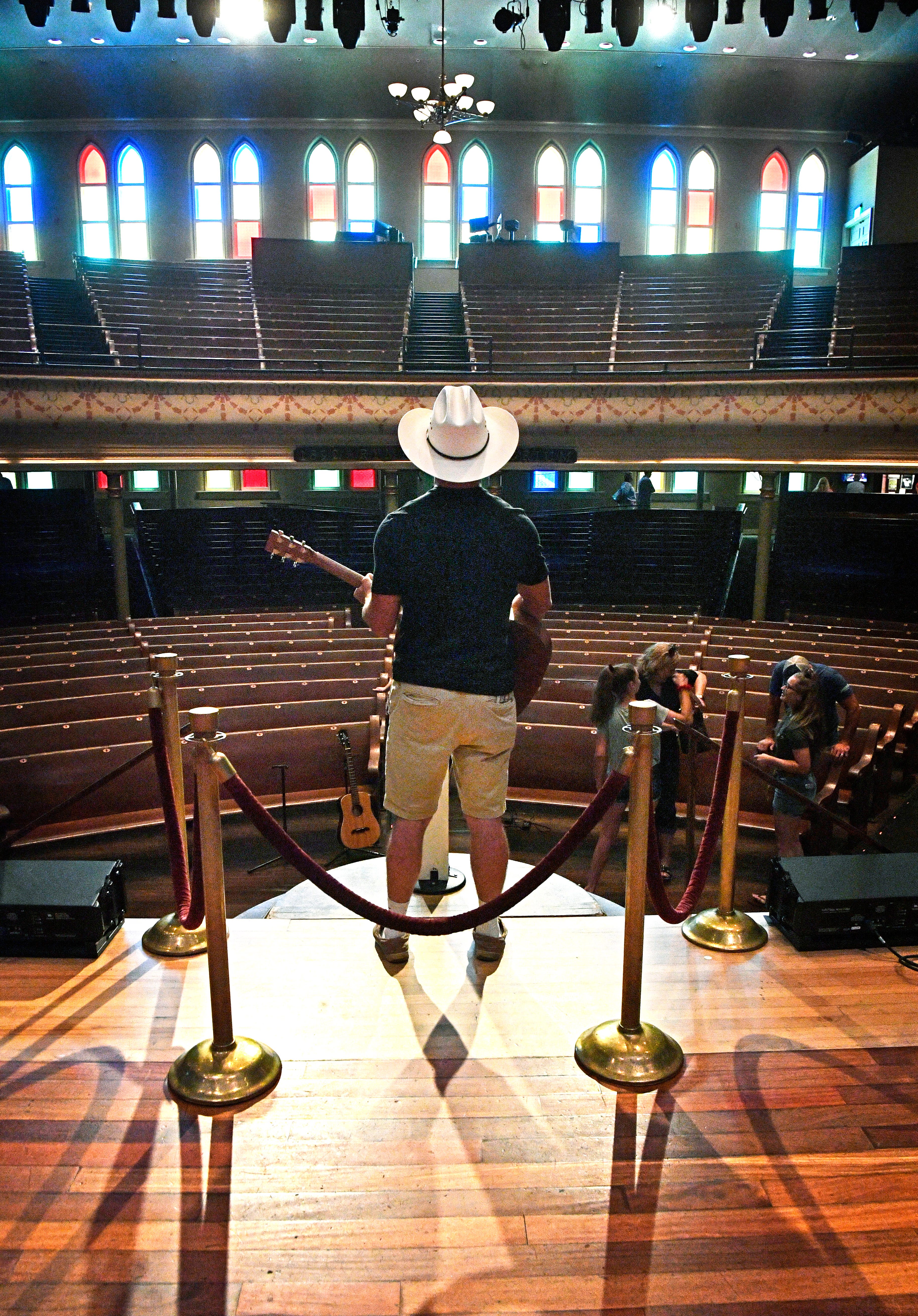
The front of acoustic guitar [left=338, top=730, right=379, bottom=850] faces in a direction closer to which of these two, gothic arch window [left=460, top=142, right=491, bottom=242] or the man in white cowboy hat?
the man in white cowboy hat

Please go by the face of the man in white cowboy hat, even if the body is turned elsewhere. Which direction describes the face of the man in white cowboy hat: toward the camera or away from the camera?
away from the camera

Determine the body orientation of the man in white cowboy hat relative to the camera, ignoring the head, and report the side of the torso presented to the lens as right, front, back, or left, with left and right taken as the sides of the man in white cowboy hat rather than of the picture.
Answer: back

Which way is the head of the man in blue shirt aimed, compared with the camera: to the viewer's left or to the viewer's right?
to the viewer's left

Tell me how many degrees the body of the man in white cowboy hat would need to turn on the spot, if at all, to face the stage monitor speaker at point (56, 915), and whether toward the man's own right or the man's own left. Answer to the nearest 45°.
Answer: approximately 90° to the man's own left

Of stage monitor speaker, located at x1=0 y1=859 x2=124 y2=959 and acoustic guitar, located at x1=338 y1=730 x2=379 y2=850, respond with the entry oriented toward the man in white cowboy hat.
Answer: the acoustic guitar

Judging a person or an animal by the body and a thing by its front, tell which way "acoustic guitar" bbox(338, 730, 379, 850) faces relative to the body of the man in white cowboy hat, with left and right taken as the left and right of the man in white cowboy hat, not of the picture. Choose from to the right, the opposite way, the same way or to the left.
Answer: the opposite way

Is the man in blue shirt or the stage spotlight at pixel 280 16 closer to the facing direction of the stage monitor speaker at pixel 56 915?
the stage spotlight
